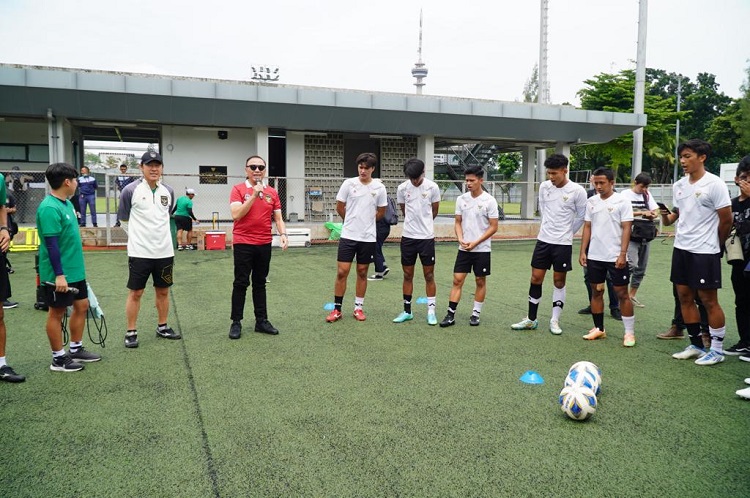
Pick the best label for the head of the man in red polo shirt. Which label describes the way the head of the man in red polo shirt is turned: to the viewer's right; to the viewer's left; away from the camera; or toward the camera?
toward the camera

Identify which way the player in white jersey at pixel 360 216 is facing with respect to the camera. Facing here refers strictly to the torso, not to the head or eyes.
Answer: toward the camera

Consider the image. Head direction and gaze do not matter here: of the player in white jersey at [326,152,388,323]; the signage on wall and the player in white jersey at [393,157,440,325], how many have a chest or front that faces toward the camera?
3

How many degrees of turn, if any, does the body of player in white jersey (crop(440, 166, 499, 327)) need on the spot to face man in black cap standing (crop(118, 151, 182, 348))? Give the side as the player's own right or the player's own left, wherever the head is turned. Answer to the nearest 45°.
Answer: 0° — they already face them

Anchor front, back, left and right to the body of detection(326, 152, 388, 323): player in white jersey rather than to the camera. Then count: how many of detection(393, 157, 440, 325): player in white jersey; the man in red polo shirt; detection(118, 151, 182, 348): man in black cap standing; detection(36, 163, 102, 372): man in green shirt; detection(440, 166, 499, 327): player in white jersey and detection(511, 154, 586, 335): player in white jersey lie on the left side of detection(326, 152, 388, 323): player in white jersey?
3

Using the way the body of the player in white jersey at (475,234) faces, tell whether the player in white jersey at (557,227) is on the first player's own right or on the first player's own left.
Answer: on the first player's own left

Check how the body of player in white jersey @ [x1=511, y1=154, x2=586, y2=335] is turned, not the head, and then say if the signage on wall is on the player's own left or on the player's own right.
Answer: on the player's own right

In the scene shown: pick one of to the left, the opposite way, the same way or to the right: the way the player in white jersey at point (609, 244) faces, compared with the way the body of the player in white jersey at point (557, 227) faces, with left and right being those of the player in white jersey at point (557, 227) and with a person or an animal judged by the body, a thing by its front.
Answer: the same way

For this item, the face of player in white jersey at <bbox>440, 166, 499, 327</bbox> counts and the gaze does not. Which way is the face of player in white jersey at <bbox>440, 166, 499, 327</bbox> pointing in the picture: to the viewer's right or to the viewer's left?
to the viewer's left

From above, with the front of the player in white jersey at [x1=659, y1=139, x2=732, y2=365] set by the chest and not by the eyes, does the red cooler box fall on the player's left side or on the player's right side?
on the player's right side

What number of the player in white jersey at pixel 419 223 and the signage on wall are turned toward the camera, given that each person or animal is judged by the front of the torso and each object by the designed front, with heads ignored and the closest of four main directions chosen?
2

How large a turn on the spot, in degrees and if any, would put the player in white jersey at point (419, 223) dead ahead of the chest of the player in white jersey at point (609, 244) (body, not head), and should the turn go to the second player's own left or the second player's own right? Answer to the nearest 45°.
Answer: approximately 45° to the second player's own right

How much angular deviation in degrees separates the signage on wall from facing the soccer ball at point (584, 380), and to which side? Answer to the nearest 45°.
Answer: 0° — it already faces it

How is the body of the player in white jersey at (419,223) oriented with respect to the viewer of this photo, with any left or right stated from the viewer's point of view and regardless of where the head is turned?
facing the viewer

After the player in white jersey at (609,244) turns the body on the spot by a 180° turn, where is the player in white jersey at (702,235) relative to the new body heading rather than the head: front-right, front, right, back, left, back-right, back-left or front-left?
right

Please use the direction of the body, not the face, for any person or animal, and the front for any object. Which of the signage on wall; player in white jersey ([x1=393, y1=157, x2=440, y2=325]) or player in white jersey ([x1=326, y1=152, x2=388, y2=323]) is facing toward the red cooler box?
the signage on wall

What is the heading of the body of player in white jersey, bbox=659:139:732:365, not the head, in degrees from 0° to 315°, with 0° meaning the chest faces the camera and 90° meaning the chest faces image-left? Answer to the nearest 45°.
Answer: approximately 45°
